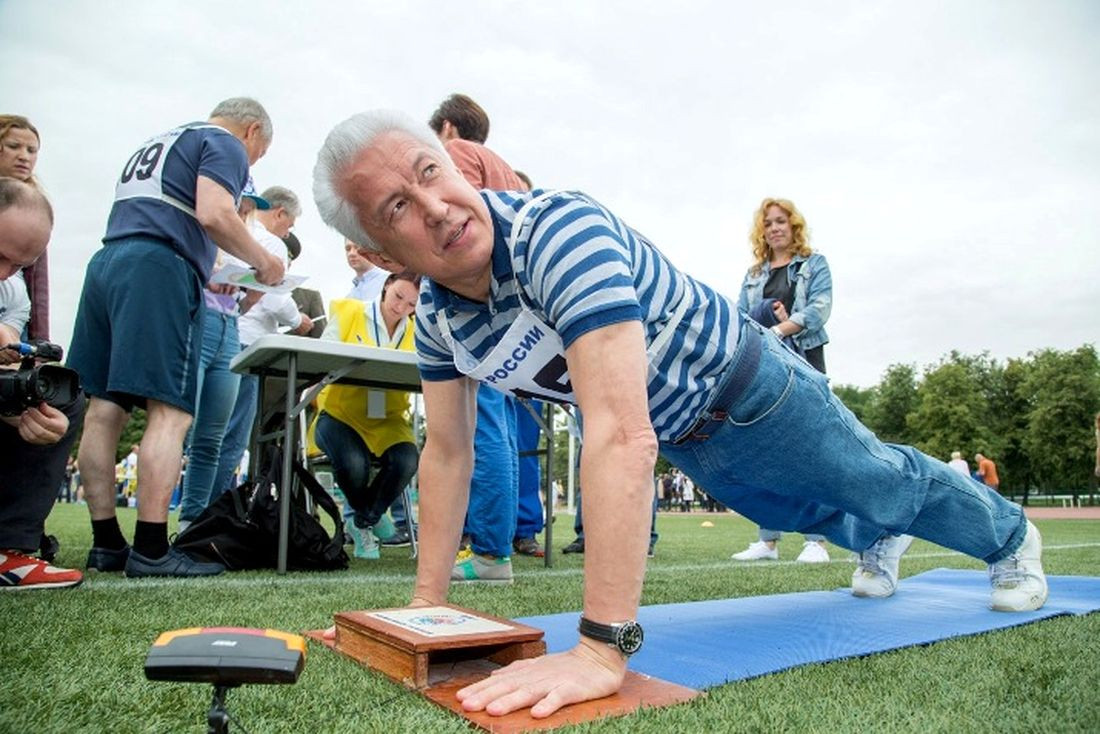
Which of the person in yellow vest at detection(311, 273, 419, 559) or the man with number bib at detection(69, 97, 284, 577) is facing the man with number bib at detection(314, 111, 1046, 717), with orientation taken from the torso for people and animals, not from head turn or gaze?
the person in yellow vest

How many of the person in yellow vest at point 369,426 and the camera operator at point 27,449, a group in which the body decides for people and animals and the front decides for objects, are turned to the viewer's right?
1

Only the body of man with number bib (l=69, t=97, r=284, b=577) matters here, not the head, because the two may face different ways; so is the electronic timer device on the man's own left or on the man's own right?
on the man's own right

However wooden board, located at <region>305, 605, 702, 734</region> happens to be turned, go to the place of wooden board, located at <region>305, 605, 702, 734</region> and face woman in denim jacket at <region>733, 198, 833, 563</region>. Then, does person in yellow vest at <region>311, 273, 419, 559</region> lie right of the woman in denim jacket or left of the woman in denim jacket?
left

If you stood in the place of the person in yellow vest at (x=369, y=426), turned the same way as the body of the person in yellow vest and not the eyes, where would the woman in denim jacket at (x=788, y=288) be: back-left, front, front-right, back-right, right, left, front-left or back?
left

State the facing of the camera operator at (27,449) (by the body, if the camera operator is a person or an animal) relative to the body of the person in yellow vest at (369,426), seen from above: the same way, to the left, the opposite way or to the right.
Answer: to the left

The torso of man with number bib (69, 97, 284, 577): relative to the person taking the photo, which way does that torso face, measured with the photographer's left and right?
facing away from the viewer and to the right of the viewer

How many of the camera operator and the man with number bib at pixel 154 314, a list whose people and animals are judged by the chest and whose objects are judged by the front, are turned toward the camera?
0

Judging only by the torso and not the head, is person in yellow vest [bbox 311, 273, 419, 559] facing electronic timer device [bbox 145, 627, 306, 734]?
yes

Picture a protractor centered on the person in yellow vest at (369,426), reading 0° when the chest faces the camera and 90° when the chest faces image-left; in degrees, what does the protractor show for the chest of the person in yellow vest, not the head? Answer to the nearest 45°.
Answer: approximately 0°

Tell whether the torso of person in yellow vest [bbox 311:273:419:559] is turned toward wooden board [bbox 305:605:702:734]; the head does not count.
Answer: yes

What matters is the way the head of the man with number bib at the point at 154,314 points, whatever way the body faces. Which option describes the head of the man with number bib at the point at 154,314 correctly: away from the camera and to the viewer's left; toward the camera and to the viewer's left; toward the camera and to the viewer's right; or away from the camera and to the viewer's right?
away from the camera and to the viewer's right

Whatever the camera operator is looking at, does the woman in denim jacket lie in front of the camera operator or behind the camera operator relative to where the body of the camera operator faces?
in front

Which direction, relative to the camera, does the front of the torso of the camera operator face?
to the viewer's right

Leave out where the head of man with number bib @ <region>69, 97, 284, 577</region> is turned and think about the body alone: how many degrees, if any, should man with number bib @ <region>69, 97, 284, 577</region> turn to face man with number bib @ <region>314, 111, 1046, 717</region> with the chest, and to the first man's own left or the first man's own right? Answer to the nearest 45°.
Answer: approximately 90° to the first man's own right
